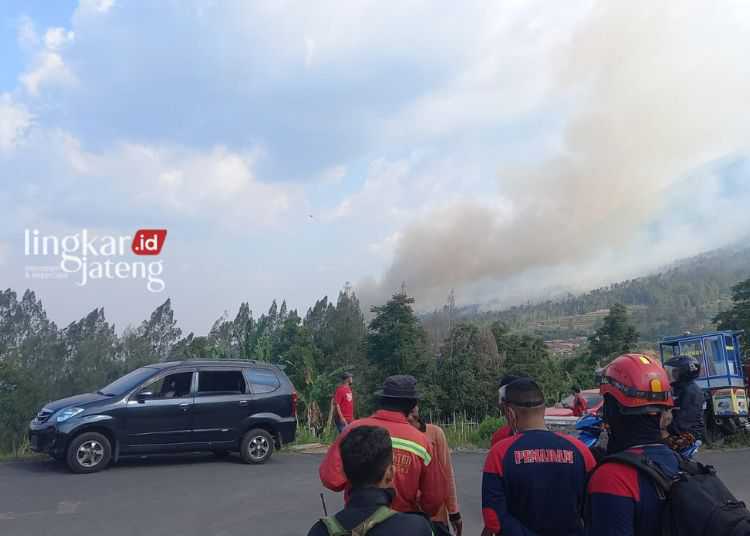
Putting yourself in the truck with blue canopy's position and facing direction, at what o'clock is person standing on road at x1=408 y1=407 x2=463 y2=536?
The person standing on road is roughly at 8 o'clock from the truck with blue canopy.

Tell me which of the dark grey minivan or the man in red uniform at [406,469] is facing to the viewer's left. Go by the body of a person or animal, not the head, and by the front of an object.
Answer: the dark grey minivan

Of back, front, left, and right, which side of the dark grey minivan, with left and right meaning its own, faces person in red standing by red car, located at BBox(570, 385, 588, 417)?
back

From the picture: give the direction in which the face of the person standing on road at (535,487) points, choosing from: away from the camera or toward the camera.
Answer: away from the camera

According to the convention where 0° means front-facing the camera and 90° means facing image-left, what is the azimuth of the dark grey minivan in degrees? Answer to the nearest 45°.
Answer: approximately 90°

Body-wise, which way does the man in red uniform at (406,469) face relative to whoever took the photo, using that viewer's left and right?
facing away from the viewer

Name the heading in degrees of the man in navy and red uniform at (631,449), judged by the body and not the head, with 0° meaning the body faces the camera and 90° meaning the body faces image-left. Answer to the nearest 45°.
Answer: approximately 135°
